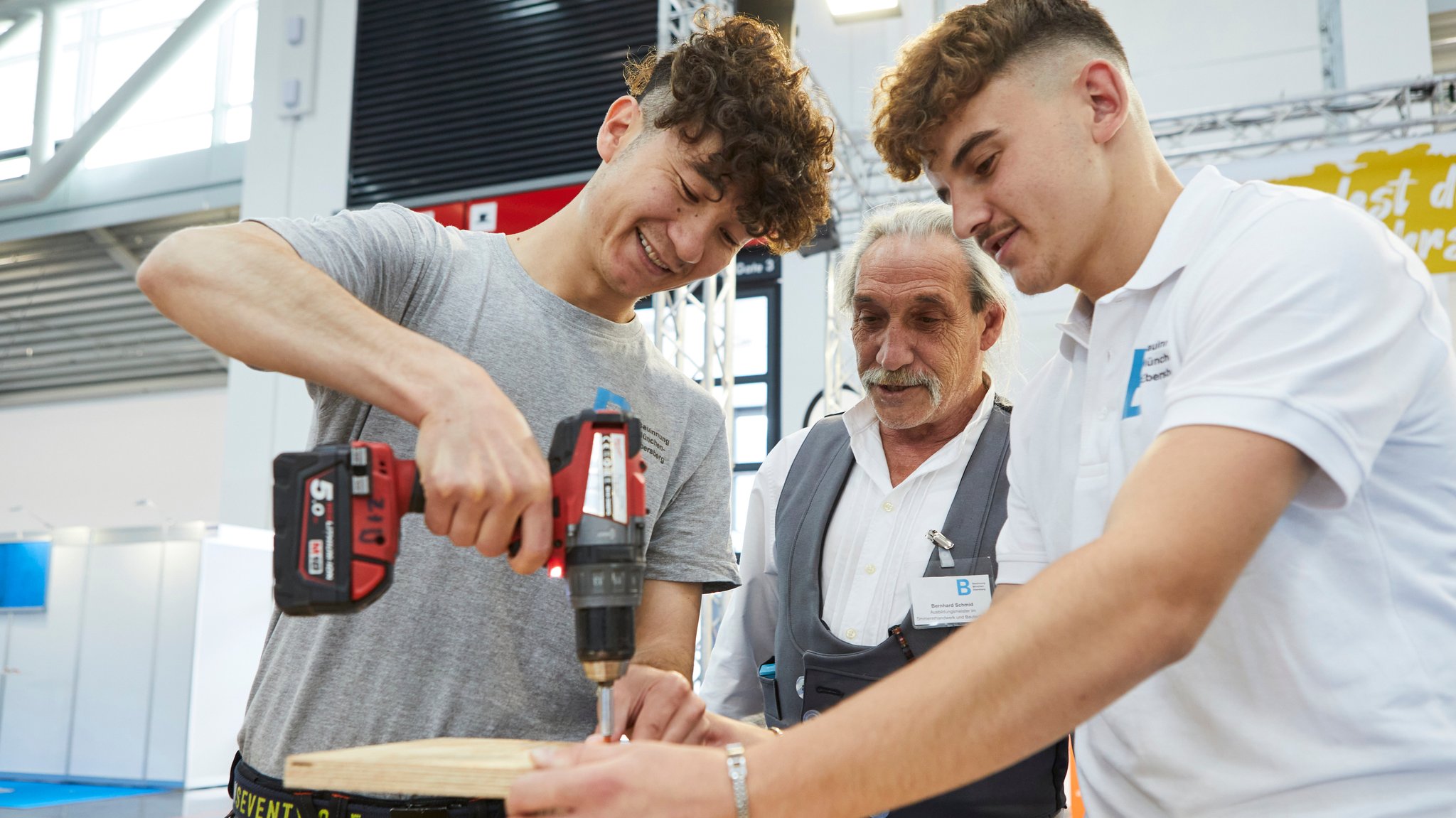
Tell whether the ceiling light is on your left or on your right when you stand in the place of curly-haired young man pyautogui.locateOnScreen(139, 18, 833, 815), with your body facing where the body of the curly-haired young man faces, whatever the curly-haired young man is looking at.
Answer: on your left

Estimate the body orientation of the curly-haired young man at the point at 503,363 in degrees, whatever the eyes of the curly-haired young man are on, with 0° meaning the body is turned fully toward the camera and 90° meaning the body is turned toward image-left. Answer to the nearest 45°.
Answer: approximately 315°

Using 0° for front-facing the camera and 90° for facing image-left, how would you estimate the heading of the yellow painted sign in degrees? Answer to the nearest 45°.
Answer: approximately 0°

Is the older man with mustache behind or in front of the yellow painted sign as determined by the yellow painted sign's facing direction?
in front

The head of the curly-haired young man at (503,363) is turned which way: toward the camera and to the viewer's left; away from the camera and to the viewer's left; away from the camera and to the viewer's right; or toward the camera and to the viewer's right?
toward the camera and to the viewer's right

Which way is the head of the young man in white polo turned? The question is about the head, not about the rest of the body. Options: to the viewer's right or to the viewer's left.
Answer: to the viewer's left

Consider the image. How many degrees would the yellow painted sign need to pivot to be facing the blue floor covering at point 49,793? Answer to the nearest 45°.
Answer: approximately 90° to its right

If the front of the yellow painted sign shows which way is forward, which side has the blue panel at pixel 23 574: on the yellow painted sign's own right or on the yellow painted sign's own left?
on the yellow painted sign's own right
